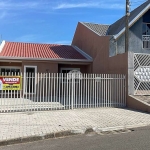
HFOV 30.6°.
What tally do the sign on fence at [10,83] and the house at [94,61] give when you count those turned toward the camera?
2

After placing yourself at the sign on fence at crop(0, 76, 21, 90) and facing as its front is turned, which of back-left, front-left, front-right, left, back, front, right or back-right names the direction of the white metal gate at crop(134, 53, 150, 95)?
left

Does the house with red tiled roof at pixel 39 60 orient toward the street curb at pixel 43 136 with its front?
yes

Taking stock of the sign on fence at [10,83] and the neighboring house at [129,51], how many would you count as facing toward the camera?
2

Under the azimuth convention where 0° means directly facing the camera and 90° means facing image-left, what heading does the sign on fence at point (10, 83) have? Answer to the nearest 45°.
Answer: approximately 0°

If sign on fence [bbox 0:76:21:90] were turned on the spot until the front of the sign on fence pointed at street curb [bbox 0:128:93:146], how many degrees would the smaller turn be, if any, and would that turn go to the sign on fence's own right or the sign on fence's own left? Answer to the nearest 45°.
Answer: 0° — it already faces it

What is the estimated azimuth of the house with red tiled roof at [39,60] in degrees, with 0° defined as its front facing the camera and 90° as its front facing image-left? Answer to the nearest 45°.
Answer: approximately 0°

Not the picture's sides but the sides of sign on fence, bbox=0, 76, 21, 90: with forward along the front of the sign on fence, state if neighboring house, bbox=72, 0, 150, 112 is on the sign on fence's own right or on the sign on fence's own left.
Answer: on the sign on fence's own left
